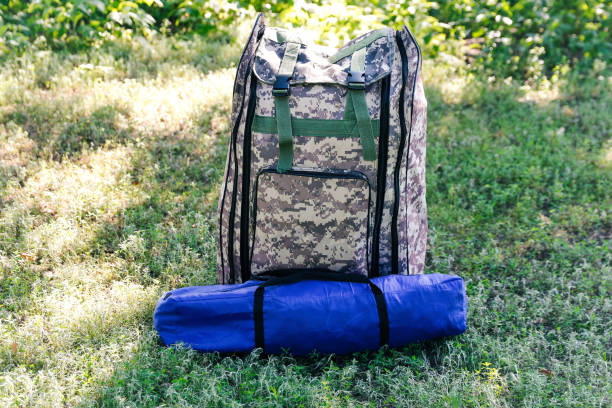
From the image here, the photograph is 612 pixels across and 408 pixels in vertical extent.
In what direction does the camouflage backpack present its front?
toward the camera
